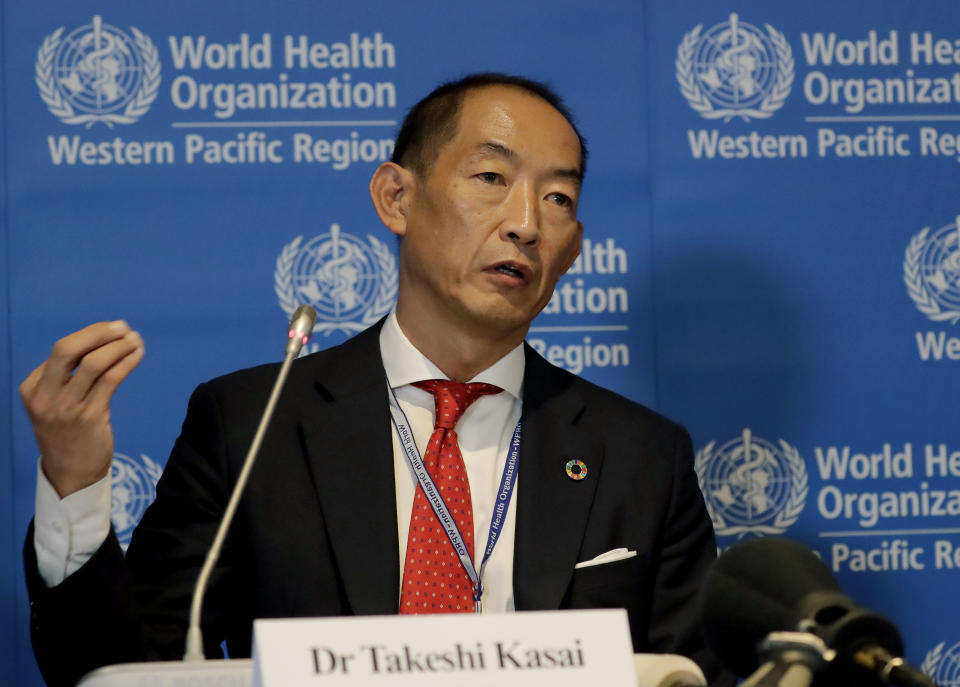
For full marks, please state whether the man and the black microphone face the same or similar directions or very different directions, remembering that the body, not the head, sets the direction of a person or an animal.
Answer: very different directions

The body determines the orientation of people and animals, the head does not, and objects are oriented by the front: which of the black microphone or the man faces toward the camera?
the man

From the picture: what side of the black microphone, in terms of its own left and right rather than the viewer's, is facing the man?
front

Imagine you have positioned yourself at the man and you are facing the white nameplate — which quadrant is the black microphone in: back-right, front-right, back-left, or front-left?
front-left

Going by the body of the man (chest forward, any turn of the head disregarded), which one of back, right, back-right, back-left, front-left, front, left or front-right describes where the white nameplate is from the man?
front

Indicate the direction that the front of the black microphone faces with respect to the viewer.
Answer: facing away from the viewer and to the left of the viewer

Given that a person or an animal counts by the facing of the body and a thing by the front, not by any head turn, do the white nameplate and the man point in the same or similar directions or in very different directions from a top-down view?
same or similar directions

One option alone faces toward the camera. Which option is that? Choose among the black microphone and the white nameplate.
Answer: the white nameplate

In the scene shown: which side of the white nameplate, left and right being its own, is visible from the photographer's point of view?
front

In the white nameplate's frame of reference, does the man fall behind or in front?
behind

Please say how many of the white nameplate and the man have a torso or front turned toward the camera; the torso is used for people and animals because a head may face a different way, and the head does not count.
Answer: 2

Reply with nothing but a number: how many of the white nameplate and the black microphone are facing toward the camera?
1

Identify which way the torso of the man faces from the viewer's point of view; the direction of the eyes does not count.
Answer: toward the camera
